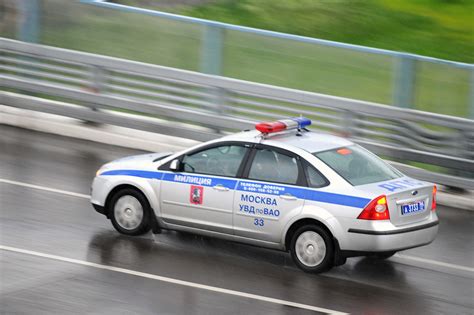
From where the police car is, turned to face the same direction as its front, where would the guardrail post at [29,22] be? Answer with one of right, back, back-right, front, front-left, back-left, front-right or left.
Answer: front

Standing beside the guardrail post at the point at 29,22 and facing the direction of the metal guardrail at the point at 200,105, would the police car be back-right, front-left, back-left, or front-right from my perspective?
front-right

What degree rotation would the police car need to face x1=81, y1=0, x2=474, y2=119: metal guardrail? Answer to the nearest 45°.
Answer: approximately 45° to its right

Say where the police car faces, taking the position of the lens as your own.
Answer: facing away from the viewer and to the left of the viewer

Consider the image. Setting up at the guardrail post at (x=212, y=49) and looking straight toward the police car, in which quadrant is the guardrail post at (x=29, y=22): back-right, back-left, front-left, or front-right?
back-right

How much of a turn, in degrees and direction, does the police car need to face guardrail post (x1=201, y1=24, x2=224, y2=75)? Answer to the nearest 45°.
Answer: approximately 45° to its right

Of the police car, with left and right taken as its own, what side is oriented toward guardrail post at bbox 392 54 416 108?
right

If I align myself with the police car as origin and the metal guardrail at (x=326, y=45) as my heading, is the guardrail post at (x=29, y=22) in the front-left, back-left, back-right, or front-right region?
front-left
